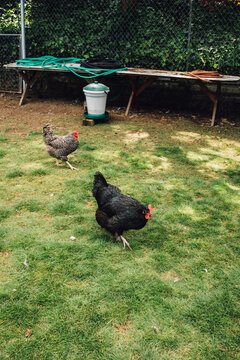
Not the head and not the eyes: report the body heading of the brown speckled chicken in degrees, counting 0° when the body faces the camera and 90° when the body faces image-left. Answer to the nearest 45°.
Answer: approximately 270°

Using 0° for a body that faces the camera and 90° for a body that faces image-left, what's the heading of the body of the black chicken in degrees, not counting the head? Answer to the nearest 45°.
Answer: approximately 270°

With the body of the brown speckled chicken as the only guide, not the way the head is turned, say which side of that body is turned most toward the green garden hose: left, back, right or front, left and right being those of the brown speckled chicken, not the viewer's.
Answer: left

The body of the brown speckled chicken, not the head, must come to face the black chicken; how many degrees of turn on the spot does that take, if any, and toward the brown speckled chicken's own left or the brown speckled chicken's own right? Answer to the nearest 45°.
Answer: approximately 90° to the brown speckled chicken's own right

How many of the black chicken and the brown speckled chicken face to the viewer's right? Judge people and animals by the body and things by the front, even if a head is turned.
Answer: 2

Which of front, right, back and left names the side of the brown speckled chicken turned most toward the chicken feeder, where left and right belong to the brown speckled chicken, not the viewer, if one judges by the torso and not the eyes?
left

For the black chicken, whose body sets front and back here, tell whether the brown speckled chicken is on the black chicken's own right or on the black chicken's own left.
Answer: on the black chicken's own left

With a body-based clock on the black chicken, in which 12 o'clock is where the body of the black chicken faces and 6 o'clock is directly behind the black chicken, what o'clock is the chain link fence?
The chain link fence is roughly at 9 o'clock from the black chicken.
